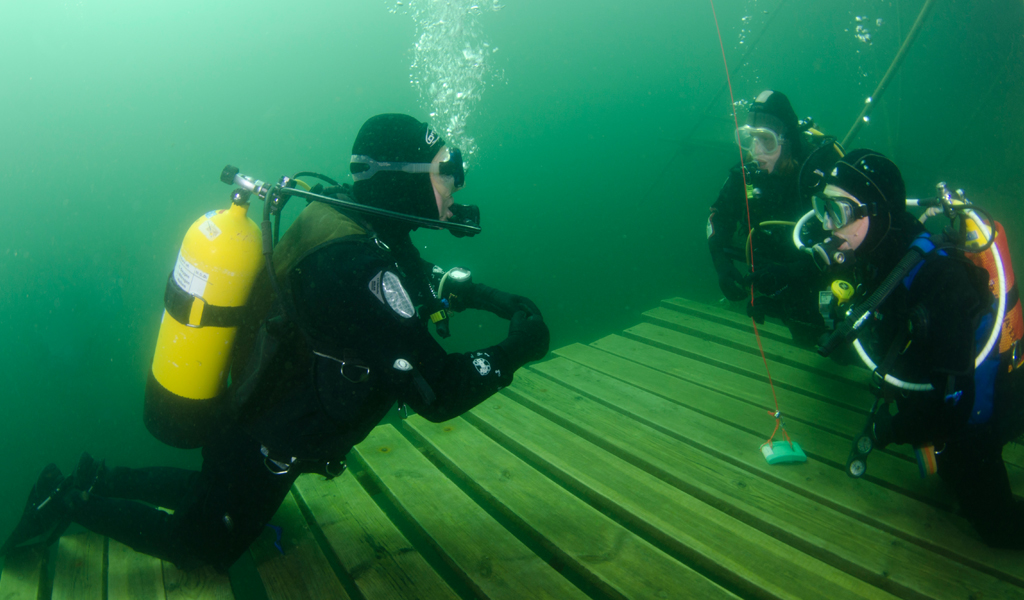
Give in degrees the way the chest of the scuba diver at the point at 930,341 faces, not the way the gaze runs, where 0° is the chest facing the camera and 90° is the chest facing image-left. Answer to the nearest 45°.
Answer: approximately 90°

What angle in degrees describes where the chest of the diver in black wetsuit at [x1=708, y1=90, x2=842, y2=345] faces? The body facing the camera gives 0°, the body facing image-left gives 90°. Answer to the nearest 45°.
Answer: approximately 45°

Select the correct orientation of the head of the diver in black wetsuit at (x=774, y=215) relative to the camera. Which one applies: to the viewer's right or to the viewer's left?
to the viewer's left

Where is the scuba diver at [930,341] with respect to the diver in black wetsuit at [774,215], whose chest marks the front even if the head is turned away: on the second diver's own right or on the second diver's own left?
on the second diver's own left

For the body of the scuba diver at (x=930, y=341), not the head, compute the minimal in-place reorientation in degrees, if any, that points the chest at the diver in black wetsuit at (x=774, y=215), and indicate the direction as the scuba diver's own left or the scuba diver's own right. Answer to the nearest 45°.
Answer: approximately 45° to the scuba diver's own right

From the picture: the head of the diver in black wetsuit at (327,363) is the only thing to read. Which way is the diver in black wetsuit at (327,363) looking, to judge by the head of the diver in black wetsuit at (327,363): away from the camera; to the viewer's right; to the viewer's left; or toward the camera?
to the viewer's right

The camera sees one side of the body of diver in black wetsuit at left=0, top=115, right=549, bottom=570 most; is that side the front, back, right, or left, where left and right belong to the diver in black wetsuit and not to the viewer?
right

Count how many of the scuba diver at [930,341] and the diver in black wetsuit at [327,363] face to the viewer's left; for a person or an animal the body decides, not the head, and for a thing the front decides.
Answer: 1

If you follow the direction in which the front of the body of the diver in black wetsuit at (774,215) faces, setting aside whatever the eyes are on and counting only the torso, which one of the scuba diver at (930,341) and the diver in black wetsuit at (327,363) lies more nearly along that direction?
the diver in black wetsuit
